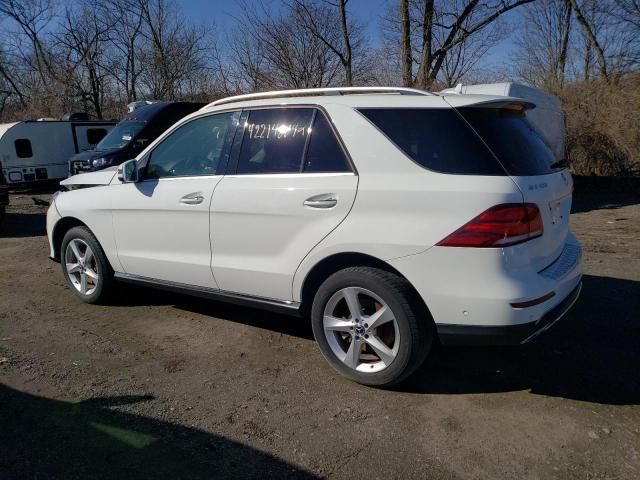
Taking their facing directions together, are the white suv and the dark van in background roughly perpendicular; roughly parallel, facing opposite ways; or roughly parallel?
roughly perpendicular

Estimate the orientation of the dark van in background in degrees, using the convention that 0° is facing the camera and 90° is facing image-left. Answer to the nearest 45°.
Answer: approximately 45°

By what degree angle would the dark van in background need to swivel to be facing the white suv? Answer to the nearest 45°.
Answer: approximately 45° to its left

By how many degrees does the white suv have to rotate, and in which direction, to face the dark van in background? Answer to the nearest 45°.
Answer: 0° — it already faces it

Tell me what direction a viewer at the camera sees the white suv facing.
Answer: facing away from the viewer and to the left of the viewer
